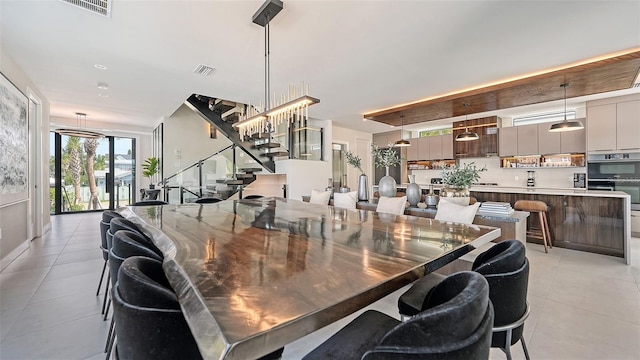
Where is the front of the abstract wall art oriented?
to the viewer's right

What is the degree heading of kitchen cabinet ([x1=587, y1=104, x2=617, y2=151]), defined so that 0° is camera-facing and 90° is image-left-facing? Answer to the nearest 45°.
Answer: approximately 0°

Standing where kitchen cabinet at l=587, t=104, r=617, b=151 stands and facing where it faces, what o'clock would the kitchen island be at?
The kitchen island is roughly at 12 o'clock from the kitchen cabinet.

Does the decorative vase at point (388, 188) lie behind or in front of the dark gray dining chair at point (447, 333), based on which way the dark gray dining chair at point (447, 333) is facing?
in front

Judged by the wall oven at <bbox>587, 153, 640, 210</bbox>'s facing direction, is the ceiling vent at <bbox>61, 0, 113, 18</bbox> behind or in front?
in front

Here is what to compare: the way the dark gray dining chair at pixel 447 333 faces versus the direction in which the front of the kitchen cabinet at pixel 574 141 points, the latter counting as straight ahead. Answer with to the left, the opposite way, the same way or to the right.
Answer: to the right

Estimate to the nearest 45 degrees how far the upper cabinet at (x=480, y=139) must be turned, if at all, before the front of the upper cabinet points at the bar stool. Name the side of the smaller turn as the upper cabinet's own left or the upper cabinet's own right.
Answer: approximately 45° to the upper cabinet's own left

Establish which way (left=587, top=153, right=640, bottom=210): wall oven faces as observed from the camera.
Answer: facing the viewer

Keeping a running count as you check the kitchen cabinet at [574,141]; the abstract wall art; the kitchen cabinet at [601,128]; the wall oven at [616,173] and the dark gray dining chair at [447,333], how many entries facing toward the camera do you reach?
3

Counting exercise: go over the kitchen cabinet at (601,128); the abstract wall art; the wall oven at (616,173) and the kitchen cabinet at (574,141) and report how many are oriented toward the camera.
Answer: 3

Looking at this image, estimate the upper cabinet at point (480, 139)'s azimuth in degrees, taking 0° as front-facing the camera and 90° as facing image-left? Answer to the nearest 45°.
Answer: approximately 45°

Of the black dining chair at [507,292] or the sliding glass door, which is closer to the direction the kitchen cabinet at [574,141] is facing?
the black dining chair

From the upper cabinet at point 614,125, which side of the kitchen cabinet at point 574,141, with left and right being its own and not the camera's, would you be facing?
left

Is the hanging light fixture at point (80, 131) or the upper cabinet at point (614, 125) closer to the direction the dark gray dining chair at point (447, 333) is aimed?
the hanging light fixture

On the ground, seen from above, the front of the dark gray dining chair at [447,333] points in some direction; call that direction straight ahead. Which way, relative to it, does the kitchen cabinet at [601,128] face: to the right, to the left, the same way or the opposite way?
to the left

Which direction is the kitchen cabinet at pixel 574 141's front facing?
toward the camera

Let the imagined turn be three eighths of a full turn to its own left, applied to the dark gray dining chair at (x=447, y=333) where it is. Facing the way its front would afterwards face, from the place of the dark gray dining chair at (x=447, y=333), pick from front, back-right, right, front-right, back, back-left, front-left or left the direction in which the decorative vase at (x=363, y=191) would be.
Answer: back

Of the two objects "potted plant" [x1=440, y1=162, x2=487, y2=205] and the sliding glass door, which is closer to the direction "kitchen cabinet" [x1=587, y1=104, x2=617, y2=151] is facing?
the potted plant

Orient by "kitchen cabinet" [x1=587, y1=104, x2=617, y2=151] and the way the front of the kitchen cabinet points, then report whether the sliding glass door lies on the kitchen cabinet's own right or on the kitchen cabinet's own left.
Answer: on the kitchen cabinet's own right

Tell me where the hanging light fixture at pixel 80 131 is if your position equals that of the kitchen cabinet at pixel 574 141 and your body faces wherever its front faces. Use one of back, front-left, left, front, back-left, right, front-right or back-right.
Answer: front-right
